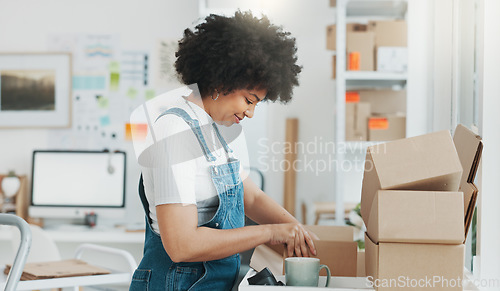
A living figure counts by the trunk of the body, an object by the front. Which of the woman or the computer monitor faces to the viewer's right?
the woman

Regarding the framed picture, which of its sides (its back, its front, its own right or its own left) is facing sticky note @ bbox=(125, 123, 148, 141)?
left

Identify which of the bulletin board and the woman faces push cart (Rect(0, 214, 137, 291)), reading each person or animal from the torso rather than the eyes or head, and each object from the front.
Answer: the bulletin board

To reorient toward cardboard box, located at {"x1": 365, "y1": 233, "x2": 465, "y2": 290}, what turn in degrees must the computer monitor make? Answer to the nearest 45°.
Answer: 0° — it already faces it

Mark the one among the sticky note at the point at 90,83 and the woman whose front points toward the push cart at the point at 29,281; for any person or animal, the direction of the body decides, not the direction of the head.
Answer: the sticky note

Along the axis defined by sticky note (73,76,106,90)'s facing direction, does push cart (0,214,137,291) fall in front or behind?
in front

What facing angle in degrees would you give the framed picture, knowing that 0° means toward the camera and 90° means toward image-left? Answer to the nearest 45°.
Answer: approximately 0°

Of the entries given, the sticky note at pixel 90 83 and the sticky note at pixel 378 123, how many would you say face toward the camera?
2

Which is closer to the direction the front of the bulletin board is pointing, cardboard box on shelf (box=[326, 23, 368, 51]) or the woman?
the woman
